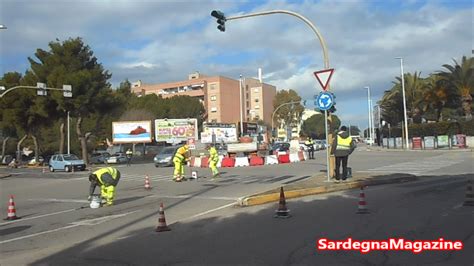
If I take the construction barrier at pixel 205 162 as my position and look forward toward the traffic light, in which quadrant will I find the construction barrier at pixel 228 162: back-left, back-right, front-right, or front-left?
front-left

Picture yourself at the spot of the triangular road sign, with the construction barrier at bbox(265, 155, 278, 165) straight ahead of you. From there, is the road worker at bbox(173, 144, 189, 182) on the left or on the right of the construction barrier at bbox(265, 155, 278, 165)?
left

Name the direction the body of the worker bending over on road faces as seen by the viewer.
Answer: to the viewer's left

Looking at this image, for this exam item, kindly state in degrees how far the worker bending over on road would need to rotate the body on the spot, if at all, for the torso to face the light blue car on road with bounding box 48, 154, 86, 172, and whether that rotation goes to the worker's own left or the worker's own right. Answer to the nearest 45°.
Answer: approximately 90° to the worker's own right

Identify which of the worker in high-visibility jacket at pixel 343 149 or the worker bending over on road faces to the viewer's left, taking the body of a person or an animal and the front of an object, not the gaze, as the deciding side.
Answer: the worker bending over on road

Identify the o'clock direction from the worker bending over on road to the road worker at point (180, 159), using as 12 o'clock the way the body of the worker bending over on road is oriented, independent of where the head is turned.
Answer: The road worker is roughly at 4 o'clock from the worker bending over on road.

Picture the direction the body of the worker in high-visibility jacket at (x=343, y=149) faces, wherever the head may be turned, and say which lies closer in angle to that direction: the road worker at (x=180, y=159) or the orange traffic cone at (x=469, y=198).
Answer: the road worker

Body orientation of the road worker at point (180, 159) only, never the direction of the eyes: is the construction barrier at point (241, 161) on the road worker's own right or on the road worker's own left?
on the road worker's own left

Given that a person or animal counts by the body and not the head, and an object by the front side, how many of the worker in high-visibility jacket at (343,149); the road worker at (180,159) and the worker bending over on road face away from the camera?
1

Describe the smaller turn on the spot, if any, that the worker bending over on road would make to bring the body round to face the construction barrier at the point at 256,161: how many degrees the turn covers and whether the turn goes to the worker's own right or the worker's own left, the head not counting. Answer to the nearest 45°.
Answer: approximately 135° to the worker's own right

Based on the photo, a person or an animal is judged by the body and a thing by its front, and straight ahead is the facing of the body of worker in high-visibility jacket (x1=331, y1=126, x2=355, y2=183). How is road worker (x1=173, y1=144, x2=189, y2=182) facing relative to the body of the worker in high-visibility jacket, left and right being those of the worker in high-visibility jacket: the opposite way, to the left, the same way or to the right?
to the right
